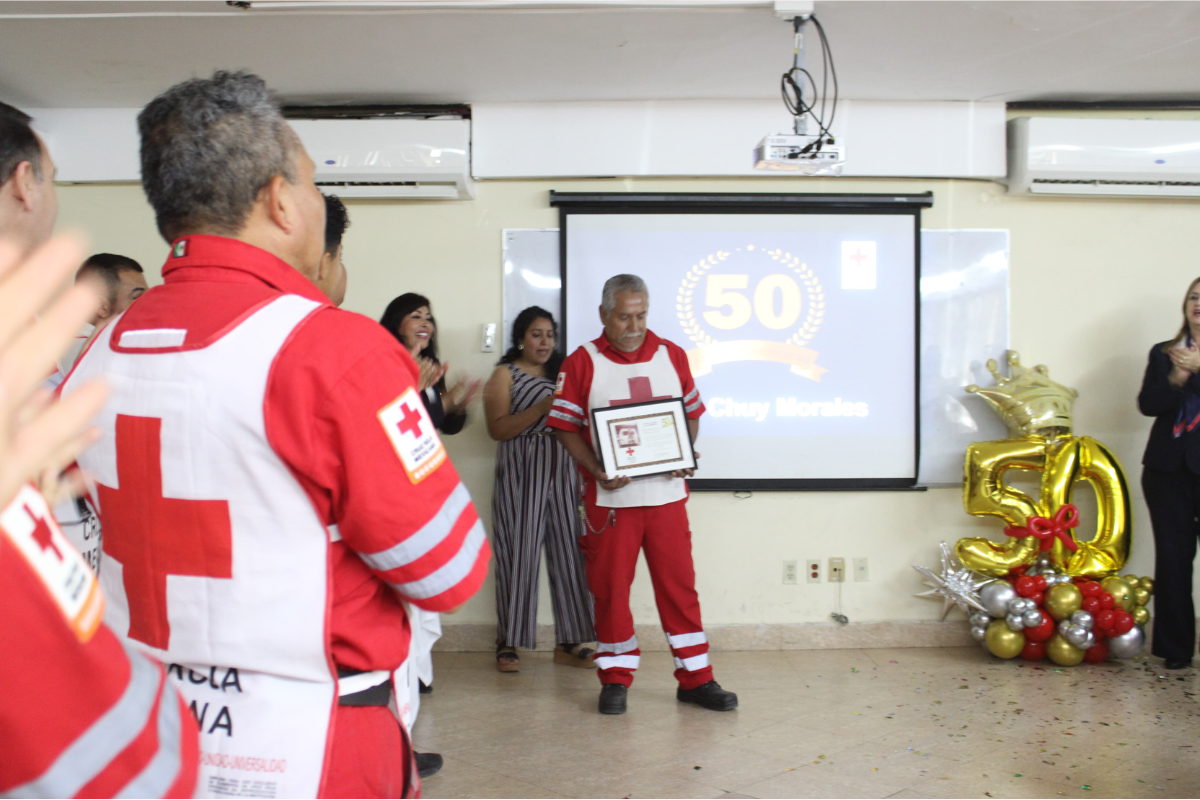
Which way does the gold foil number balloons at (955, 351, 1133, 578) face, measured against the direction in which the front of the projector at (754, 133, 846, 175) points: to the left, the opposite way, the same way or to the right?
the opposite way

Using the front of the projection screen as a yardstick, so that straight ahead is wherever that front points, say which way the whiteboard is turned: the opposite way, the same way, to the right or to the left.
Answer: the same way

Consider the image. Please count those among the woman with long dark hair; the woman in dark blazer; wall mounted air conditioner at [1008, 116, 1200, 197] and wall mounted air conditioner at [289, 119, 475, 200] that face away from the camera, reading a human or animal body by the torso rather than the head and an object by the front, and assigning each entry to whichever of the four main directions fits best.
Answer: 0

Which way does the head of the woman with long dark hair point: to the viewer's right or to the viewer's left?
to the viewer's right

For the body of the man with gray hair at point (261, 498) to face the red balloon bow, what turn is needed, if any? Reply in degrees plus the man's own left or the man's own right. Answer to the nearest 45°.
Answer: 0° — they already face it

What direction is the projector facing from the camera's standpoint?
away from the camera

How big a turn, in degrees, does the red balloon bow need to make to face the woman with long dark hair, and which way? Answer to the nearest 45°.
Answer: approximately 45° to its right

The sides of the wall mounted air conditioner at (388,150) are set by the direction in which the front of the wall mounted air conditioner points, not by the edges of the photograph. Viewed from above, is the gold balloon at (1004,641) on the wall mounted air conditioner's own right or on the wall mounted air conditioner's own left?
on the wall mounted air conditioner's own left

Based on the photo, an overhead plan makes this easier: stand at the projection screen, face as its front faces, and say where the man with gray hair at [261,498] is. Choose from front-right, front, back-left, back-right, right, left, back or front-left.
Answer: front

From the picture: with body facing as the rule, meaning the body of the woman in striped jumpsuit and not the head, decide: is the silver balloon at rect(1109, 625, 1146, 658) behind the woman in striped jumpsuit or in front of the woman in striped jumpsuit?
in front

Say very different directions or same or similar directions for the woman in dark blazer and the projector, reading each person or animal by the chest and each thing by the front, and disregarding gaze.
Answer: very different directions

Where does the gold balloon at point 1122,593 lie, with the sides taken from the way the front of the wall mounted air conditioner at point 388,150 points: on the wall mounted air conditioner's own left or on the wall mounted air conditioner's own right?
on the wall mounted air conditioner's own left

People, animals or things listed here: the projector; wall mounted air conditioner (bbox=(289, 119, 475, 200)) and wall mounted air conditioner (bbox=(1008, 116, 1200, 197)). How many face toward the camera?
2

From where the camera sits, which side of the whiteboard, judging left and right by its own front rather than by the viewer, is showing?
front

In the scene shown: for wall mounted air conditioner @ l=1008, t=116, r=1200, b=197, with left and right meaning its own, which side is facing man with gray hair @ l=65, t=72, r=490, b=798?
front

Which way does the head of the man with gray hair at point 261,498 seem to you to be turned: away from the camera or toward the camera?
away from the camera
